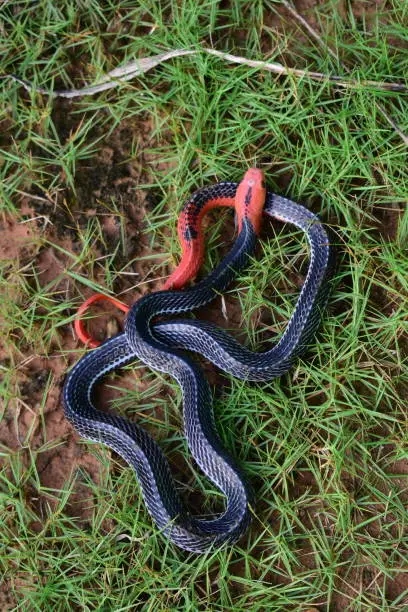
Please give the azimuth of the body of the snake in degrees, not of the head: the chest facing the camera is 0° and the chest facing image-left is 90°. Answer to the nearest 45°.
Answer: approximately 180°
